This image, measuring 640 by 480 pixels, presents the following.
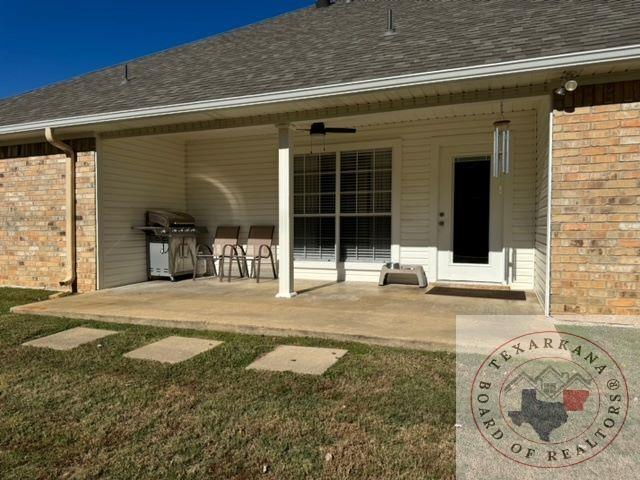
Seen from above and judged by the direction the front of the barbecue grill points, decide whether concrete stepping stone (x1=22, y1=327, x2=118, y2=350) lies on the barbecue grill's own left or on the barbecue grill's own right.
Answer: on the barbecue grill's own right

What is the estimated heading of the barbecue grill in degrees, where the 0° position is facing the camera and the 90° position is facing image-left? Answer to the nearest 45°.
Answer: approximately 315°
